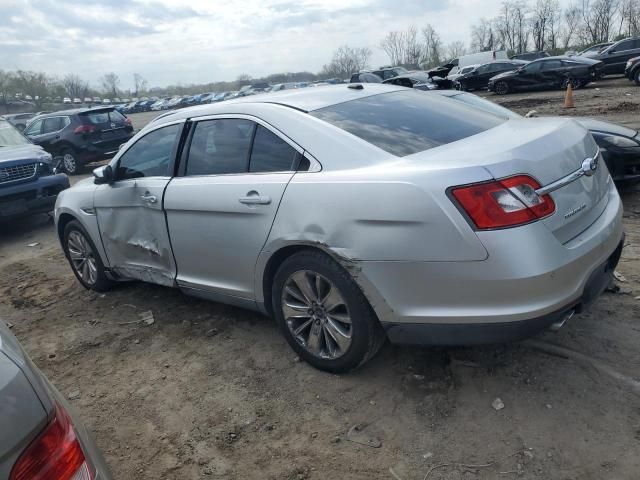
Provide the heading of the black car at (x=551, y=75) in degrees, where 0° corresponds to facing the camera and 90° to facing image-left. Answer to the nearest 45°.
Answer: approximately 90°

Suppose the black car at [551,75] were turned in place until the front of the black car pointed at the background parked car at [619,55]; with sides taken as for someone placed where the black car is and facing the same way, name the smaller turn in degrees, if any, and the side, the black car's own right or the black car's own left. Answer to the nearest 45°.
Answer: approximately 135° to the black car's own right

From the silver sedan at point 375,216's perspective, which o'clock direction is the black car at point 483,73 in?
The black car is roughly at 2 o'clock from the silver sedan.

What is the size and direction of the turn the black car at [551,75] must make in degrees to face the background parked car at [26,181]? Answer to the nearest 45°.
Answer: approximately 90° to its left

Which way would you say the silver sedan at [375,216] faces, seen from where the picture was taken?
facing away from the viewer and to the left of the viewer

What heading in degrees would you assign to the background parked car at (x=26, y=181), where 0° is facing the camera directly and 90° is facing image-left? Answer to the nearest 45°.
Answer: approximately 315°

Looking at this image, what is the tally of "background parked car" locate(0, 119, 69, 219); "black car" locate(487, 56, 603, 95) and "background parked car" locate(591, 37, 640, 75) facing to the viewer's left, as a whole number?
2

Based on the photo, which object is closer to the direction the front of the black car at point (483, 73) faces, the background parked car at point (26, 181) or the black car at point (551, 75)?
the background parked car

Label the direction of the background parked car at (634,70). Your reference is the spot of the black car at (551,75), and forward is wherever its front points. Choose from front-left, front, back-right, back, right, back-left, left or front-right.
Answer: back-left

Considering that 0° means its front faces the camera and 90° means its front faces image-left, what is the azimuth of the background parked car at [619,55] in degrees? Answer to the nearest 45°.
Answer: approximately 90°

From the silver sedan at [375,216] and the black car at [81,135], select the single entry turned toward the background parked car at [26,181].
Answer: the silver sedan

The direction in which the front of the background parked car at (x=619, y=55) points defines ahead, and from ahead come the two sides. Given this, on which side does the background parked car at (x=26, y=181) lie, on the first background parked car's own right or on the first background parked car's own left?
on the first background parked car's own left

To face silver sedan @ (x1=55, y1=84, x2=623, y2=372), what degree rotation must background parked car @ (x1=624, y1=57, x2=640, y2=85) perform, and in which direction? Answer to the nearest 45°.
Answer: approximately 45° to its left
